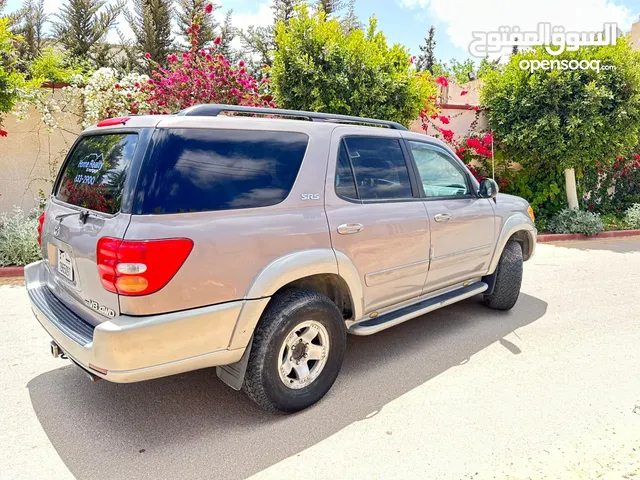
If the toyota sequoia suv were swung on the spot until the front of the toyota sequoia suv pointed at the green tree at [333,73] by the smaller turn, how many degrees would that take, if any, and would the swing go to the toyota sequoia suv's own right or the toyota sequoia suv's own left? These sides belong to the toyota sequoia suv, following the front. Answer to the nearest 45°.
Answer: approximately 45° to the toyota sequoia suv's own left

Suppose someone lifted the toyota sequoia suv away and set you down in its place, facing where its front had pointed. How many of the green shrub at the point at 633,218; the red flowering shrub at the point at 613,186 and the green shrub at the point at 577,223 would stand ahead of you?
3

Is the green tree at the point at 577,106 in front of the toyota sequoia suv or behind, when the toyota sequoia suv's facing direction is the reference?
in front

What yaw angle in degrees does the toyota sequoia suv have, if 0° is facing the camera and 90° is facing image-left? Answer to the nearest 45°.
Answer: approximately 225°

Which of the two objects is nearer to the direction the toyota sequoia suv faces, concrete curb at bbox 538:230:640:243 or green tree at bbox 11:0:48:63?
the concrete curb

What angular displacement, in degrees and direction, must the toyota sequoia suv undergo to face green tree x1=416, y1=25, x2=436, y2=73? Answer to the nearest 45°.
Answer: approximately 45° to its left

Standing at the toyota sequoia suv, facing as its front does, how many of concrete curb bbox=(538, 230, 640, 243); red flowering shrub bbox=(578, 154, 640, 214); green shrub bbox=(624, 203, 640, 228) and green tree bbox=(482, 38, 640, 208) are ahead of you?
4

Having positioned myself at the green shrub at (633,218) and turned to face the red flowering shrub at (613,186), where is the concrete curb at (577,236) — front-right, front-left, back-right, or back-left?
back-left

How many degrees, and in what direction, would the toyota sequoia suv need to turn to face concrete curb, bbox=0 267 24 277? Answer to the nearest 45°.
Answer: approximately 90° to its left

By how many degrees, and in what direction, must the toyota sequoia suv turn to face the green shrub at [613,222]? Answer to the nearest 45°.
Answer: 0° — it already faces it

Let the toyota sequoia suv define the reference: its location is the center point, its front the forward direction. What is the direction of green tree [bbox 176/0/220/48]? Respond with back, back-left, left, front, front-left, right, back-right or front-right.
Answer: front-left

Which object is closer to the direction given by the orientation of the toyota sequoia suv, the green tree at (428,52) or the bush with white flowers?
the green tree

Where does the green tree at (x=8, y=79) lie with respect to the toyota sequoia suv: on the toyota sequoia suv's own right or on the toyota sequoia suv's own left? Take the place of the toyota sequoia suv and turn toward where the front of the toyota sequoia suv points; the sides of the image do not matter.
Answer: on the toyota sequoia suv's own left

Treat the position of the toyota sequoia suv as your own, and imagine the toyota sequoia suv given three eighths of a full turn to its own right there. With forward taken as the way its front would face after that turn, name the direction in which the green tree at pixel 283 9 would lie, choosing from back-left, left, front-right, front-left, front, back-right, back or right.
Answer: back

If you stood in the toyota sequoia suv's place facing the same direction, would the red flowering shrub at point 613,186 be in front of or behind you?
in front

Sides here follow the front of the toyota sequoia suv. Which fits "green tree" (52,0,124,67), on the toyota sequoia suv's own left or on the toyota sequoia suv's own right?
on the toyota sequoia suv's own left

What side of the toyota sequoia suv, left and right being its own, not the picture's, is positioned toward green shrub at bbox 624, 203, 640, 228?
front

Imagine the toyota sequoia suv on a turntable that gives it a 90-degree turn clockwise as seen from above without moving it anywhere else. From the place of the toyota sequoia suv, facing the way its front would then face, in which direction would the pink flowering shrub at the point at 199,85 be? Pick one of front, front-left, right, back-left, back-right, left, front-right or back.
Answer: back-left

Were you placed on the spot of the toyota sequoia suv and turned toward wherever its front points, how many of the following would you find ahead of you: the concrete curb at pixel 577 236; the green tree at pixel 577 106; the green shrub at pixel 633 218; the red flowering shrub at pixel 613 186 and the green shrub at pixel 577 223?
5
